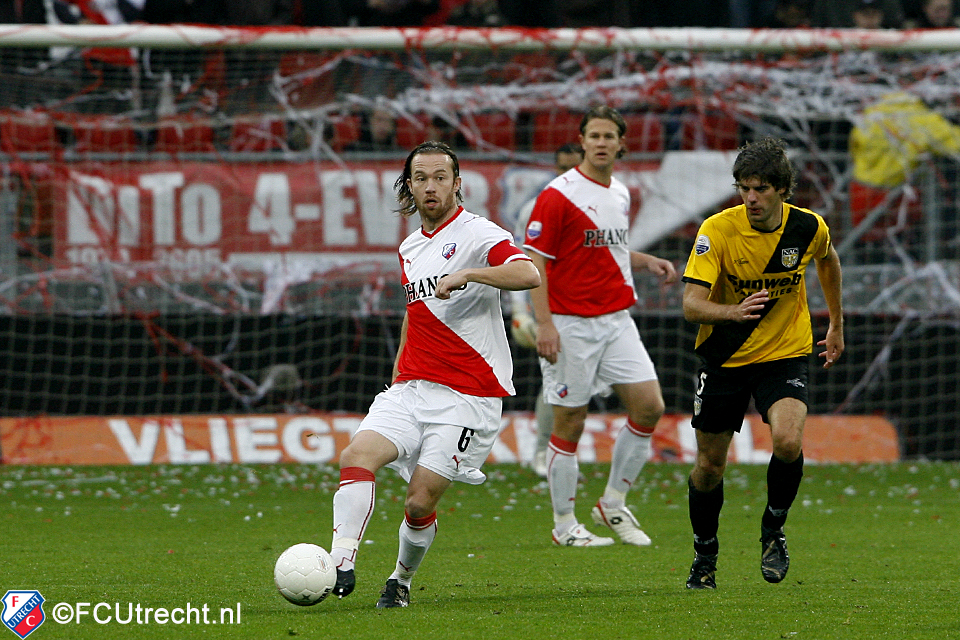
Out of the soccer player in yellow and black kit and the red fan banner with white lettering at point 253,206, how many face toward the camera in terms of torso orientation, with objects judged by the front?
2

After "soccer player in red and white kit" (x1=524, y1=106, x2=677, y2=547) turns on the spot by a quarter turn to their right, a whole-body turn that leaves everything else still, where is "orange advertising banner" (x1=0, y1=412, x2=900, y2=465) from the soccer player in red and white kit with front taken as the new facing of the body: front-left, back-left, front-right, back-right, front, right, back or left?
right

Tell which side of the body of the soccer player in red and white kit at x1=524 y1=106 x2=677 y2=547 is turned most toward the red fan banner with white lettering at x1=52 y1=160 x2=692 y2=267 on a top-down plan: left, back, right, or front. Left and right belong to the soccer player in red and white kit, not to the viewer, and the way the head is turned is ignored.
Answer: back

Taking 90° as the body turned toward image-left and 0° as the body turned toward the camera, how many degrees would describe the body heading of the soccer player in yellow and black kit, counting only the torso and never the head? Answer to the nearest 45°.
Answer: approximately 0°

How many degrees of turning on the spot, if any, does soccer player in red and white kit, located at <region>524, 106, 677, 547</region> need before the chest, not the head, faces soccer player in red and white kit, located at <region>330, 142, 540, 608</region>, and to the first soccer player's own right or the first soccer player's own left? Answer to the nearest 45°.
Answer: approximately 45° to the first soccer player's own right

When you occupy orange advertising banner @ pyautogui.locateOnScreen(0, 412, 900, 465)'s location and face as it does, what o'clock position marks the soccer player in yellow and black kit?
The soccer player in yellow and black kit is roughly at 11 o'clock from the orange advertising banner.

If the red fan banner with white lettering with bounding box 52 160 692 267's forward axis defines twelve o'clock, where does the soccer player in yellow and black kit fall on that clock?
The soccer player in yellow and black kit is roughly at 11 o'clock from the red fan banner with white lettering.
